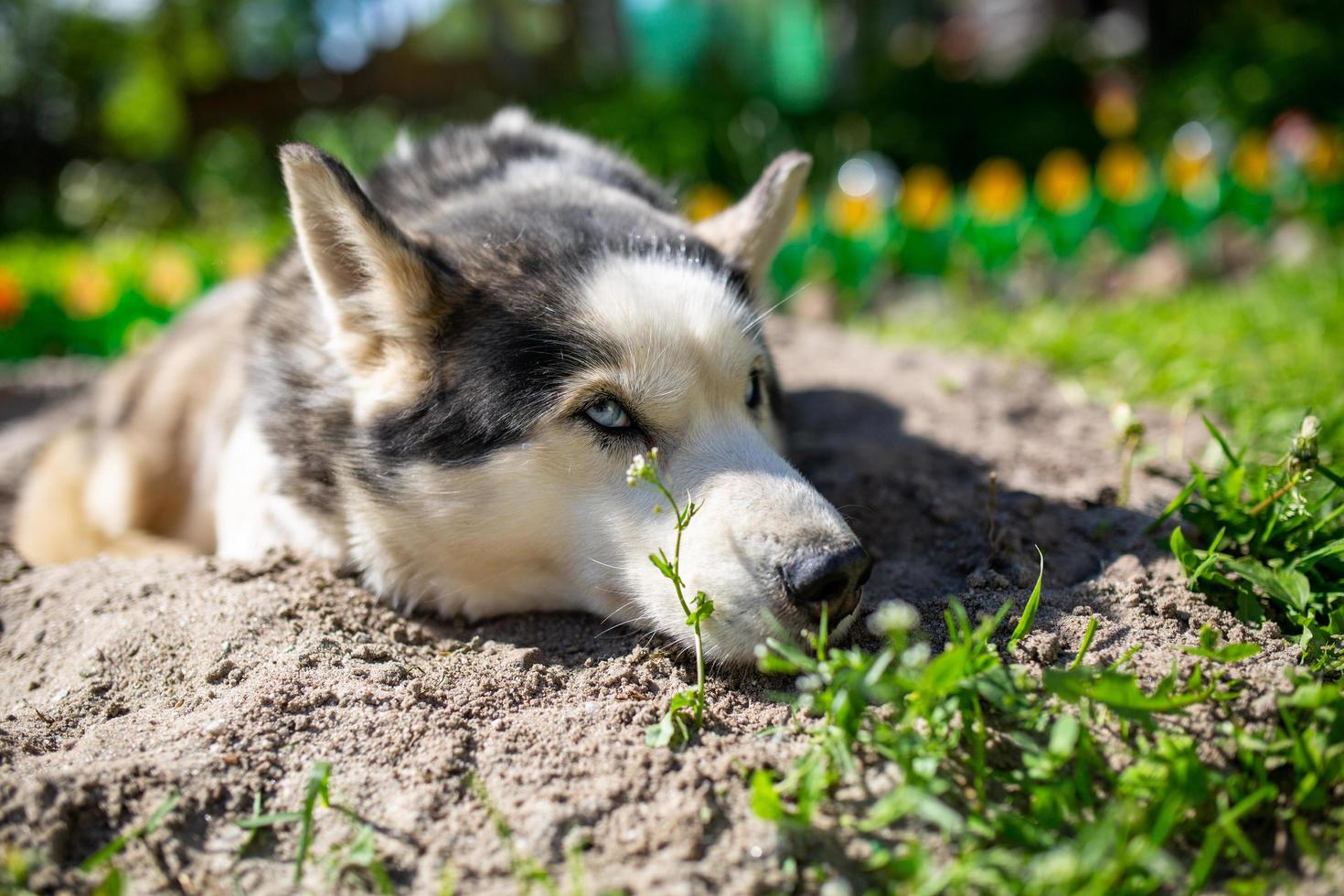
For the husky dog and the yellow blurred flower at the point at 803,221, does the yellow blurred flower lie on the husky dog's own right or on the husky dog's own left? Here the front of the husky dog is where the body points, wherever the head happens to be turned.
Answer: on the husky dog's own left

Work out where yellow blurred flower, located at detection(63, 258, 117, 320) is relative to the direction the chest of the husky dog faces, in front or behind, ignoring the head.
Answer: behind

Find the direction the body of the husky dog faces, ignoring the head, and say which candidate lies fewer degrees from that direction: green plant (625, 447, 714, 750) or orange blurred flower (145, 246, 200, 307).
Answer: the green plant

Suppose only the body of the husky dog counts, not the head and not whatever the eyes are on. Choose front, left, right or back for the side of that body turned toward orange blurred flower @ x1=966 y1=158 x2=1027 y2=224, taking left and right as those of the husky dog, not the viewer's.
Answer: left

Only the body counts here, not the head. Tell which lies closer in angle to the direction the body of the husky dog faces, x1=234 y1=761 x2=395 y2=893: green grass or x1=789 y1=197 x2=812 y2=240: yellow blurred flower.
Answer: the green grass

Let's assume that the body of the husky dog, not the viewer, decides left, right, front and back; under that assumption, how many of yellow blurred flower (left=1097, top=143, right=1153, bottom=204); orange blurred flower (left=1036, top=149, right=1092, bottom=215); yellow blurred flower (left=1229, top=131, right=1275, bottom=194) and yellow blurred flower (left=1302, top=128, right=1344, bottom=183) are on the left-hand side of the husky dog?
4

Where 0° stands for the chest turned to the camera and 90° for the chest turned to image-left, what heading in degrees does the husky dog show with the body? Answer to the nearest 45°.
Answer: approximately 315°

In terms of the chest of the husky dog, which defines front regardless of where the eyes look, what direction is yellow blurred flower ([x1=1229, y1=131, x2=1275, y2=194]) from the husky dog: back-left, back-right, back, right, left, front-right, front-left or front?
left

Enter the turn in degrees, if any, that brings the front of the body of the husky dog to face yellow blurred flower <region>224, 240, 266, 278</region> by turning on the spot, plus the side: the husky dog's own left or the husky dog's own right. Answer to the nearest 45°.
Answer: approximately 135° to the husky dog's own left

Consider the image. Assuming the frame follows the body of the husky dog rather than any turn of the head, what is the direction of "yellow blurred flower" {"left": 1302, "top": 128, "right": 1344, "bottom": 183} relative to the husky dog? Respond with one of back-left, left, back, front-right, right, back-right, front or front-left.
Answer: left
